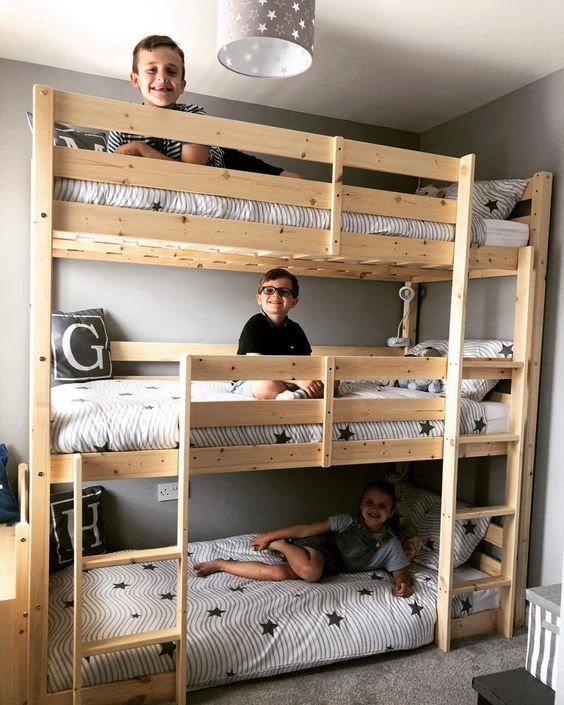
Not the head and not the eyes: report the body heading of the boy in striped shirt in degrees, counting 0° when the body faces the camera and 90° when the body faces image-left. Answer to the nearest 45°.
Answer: approximately 0°

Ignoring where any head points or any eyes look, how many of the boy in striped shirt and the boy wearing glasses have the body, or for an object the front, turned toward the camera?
2

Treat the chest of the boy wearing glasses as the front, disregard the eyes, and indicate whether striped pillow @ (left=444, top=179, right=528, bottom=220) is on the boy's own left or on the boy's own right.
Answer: on the boy's own left
